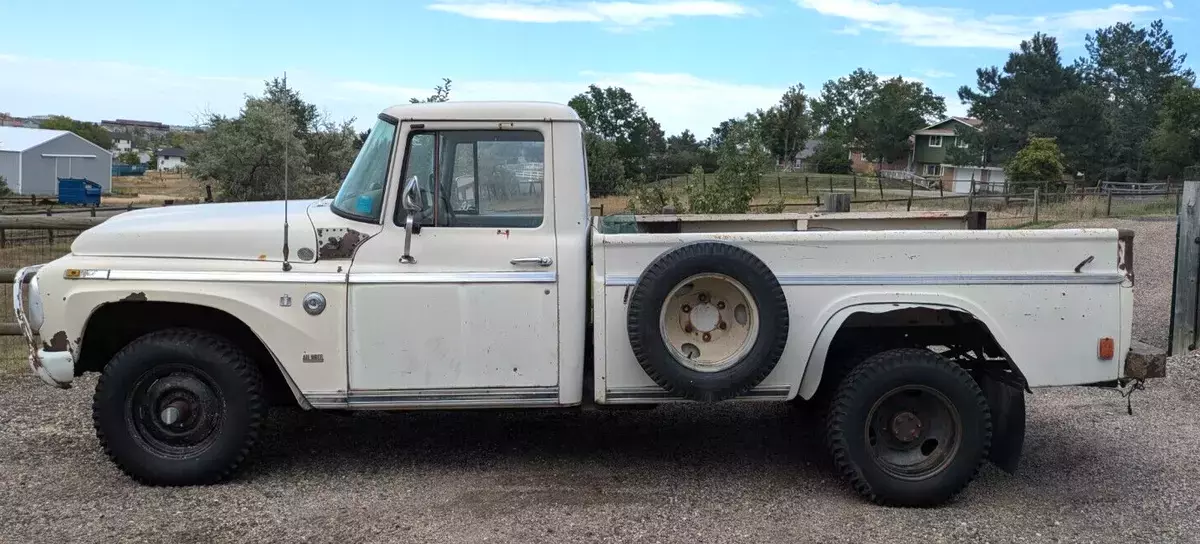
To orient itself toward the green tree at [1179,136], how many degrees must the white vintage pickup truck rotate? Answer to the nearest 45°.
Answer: approximately 135° to its right

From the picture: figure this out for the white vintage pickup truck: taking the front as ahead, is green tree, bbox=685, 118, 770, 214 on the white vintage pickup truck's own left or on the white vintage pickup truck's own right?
on the white vintage pickup truck's own right

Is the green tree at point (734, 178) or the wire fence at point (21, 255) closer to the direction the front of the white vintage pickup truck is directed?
the wire fence

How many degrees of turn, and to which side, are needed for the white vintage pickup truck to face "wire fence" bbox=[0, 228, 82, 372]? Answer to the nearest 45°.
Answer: approximately 45° to its right

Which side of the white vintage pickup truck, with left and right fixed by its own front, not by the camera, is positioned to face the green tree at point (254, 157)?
right

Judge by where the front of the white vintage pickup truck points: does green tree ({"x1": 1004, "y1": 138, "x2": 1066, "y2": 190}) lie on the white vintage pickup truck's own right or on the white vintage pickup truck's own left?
on the white vintage pickup truck's own right

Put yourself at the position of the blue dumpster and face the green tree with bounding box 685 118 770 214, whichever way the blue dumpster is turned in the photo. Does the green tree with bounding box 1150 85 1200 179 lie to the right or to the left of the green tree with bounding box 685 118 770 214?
left

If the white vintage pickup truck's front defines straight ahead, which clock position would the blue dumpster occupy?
The blue dumpster is roughly at 2 o'clock from the white vintage pickup truck.

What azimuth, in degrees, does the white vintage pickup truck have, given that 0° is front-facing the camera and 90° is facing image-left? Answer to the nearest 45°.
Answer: approximately 90°

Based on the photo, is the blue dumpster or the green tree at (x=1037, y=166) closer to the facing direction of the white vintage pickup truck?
the blue dumpster

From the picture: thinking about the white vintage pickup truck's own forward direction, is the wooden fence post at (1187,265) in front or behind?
behind
